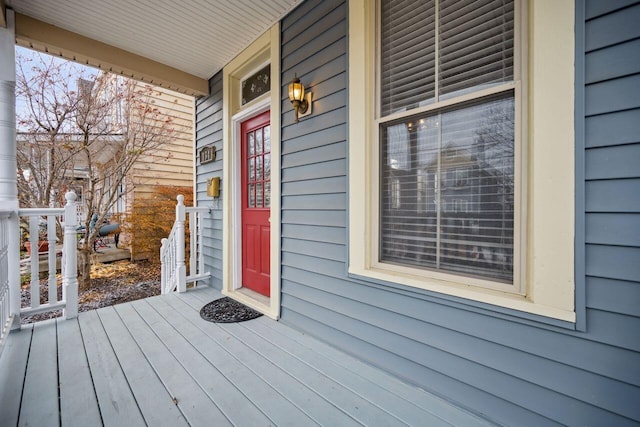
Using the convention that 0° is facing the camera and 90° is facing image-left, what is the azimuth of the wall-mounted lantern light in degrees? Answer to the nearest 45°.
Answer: approximately 45°

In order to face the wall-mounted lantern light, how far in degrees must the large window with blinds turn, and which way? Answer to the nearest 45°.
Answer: approximately 45° to its right

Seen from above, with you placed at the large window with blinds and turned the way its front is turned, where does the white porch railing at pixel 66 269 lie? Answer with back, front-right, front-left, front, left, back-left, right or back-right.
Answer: front-right

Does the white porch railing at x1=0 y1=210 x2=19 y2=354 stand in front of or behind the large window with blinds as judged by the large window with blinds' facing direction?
in front

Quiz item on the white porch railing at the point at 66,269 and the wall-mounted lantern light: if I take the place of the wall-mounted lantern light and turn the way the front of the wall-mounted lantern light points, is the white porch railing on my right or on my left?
on my right

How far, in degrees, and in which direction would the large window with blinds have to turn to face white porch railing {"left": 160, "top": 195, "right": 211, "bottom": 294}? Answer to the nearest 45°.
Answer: approximately 45° to its right

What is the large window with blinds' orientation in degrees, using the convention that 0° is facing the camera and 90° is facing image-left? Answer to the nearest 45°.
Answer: approximately 45°

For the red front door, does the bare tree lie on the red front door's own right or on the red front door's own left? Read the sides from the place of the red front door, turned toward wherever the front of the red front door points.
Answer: on the red front door's own right

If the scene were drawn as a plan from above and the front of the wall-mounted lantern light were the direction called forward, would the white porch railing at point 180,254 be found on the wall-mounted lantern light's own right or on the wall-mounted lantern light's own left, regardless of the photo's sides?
on the wall-mounted lantern light's own right

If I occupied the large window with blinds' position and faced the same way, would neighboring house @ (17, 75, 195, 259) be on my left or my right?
on my right
